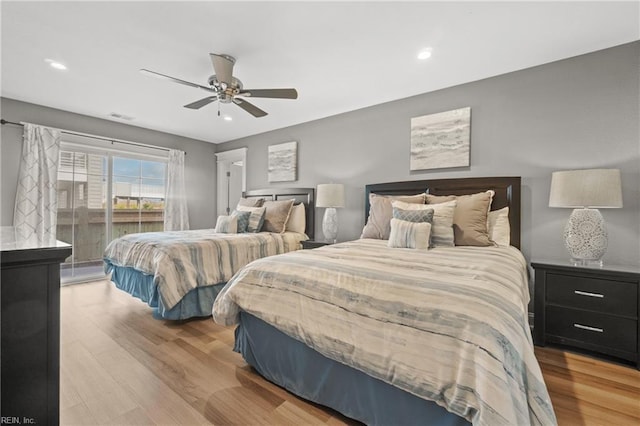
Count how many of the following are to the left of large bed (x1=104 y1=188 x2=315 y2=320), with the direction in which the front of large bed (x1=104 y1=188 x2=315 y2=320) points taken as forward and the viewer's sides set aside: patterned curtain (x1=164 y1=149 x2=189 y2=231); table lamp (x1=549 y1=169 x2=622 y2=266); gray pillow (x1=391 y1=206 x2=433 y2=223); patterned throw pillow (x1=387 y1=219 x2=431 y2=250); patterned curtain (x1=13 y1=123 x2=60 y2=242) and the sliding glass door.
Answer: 3

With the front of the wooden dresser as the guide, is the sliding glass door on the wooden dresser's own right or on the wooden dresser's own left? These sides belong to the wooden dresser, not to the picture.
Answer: on the wooden dresser's own left

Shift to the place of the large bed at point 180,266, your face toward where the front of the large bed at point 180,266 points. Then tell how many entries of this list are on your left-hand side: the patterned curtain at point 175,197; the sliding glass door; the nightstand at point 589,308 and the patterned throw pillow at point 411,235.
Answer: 2

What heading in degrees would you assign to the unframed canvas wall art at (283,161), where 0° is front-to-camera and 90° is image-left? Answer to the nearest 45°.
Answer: approximately 45°

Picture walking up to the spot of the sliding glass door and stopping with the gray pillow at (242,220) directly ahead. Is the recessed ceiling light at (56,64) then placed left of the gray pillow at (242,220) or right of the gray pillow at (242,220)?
right

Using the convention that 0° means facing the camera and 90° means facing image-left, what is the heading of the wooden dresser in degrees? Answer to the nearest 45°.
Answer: approximately 270°

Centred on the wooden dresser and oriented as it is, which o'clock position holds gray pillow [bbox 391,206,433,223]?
The gray pillow is roughly at 12 o'clock from the wooden dresser.

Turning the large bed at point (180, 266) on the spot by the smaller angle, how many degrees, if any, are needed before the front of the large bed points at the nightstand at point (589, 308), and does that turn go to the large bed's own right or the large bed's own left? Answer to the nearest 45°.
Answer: approximately 90° to the large bed's own left
